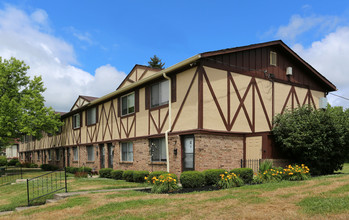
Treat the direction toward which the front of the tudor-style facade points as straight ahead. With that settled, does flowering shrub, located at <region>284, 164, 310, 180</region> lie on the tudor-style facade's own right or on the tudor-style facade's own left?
on the tudor-style facade's own left

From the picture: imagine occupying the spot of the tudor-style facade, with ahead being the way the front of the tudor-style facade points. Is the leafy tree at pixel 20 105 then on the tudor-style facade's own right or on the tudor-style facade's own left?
on the tudor-style facade's own right

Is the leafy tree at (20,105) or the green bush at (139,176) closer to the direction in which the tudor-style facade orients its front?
the green bush

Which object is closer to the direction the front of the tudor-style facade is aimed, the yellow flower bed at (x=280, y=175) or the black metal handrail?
the black metal handrail

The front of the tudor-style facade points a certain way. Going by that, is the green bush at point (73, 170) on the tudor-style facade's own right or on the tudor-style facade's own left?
on the tudor-style facade's own right

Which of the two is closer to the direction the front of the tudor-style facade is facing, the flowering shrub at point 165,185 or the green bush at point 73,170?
the flowering shrub

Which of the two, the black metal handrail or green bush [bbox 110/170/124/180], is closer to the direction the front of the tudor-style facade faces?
the black metal handrail

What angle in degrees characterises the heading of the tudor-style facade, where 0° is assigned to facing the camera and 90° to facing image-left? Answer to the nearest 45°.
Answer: approximately 45°

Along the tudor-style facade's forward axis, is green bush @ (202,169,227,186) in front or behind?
in front
